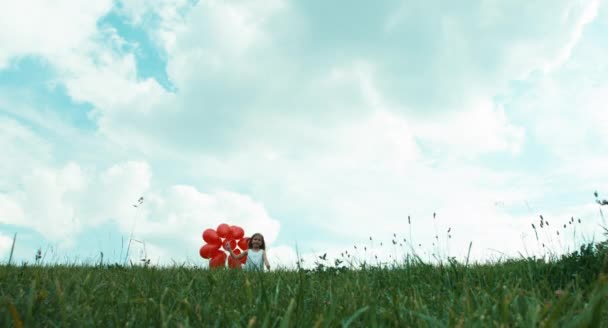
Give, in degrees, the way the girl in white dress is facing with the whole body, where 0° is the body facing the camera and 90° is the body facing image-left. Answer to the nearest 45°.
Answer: approximately 0°

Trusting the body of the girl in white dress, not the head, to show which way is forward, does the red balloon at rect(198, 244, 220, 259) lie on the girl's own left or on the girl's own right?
on the girl's own right
